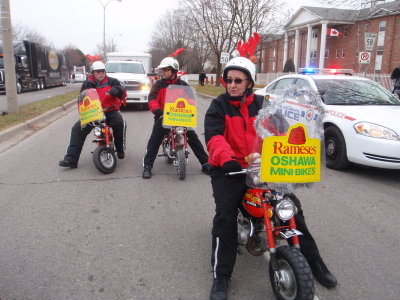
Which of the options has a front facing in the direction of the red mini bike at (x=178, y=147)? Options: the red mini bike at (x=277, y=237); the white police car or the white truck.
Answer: the white truck

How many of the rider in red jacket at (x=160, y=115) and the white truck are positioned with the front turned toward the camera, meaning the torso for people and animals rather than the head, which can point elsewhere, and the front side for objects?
2

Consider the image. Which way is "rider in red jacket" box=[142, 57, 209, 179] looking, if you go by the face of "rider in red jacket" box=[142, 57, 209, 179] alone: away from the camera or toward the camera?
toward the camera

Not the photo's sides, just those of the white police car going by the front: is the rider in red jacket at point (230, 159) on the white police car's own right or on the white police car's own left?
on the white police car's own right

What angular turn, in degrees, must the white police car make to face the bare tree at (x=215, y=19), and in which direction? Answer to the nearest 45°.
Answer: approximately 135° to its left

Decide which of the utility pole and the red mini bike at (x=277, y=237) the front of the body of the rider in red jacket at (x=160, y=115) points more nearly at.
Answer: the red mini bike

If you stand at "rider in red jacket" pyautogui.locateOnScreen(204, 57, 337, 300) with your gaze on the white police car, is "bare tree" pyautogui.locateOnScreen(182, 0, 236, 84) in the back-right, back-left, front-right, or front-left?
front-left

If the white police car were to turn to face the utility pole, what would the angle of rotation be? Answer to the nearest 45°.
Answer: approximately 135° to its right

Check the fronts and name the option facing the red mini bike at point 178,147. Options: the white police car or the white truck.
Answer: the white truck

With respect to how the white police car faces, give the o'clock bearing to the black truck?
The black truck is roughly at 6 o'clock from the white police car.

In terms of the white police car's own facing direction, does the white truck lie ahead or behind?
behind

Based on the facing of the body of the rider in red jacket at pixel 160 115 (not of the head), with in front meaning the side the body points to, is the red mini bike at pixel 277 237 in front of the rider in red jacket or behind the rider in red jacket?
in front

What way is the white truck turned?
toward the camera

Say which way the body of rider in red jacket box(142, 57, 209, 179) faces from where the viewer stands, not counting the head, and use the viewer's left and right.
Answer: facing the viewer

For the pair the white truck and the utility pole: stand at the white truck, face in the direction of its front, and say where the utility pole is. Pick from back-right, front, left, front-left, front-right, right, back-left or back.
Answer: front-right

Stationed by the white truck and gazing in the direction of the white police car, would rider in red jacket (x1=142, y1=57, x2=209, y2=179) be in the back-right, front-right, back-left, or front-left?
front-right
